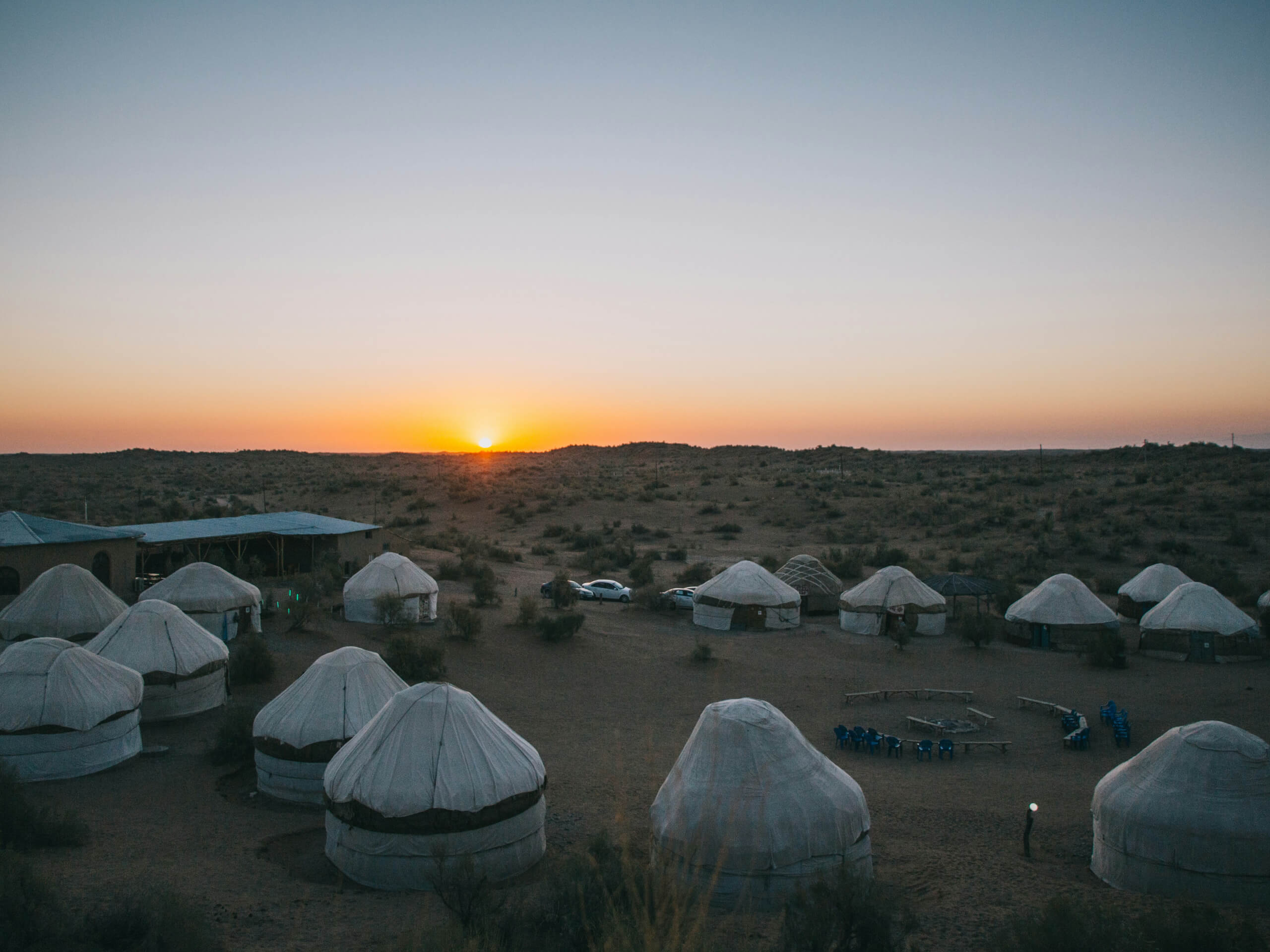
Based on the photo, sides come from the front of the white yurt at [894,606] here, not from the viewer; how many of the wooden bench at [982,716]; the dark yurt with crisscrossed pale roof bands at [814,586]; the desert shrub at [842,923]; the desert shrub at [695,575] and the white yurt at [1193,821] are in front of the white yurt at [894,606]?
3

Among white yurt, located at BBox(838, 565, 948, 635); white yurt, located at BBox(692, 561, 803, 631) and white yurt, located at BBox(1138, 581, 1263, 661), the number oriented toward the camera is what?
3

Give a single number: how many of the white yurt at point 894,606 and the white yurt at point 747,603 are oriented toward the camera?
2

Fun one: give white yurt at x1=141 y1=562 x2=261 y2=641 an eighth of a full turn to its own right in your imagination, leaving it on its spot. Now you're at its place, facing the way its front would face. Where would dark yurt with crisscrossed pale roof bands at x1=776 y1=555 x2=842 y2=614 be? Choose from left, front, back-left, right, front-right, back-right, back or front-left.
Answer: left

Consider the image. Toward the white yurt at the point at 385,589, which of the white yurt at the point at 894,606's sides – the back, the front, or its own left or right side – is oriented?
right

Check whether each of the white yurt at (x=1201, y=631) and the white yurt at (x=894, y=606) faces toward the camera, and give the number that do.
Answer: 2

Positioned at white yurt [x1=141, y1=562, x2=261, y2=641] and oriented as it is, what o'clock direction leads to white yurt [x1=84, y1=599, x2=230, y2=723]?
white yurt [x1=84, y1=599, x2=230, y2=723] is roughly at 2 o'clock from white yurt [x1=141, y1=562, x2=261, y2=641].

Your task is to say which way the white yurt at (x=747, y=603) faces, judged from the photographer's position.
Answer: facing the viewer
